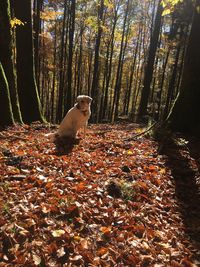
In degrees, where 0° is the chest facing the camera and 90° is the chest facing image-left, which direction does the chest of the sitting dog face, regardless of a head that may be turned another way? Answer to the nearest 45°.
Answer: approximately 270°

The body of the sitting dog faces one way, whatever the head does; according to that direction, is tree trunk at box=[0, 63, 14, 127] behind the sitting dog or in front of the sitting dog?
behind

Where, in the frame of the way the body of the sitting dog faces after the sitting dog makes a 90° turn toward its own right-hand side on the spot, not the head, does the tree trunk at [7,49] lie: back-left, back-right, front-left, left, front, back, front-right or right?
back-right

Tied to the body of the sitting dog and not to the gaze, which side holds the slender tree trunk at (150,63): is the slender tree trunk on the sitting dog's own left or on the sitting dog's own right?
on the sitting dog's own left

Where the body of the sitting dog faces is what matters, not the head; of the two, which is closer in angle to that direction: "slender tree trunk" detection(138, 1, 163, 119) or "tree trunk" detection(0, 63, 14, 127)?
the slender tree trunk

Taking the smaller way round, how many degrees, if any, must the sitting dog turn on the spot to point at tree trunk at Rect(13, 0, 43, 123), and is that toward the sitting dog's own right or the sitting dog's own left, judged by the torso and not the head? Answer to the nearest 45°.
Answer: approximately 135° to the sitting dog's own left
